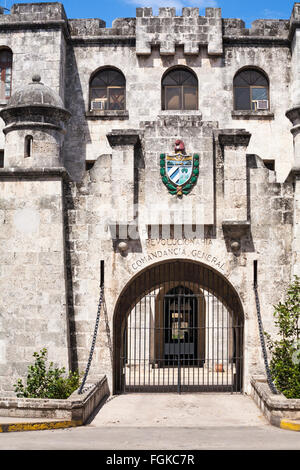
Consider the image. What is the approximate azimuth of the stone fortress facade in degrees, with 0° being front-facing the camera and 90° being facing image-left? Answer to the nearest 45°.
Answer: approximately 0°

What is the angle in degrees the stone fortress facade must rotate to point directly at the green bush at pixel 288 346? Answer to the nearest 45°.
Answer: approximately 90° to its left
